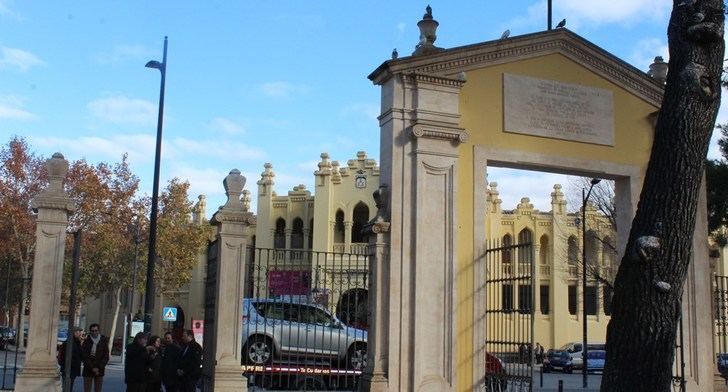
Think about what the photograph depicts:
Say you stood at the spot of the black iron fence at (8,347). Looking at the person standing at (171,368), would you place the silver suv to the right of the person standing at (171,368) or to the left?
left

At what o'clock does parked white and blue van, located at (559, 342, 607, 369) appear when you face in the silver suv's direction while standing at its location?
The parked white and blue van is roughly at 10 o'clock from the silver suv.

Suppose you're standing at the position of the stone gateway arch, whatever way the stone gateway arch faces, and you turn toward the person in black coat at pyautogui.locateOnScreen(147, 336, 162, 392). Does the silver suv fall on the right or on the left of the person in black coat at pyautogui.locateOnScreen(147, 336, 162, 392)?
right

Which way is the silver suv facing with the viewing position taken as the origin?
facing to the right of the viewer

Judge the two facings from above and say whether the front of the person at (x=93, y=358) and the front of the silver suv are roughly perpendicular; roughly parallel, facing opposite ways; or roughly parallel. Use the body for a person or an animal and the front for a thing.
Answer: roughly perpendicular

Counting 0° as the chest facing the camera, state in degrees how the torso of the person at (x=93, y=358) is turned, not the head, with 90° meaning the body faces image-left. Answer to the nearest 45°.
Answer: approximately 0°
